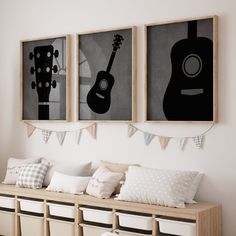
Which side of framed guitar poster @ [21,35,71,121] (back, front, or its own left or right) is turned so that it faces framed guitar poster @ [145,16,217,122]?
left

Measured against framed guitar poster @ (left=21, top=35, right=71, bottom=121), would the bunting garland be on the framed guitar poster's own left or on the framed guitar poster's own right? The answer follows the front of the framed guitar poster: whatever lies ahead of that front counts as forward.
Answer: on the framed guitar poster's own left

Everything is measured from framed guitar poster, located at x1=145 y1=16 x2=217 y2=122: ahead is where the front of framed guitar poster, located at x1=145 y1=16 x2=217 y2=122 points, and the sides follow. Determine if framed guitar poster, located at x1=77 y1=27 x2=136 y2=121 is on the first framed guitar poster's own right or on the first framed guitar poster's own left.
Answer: on the first framed guitar poster's own right

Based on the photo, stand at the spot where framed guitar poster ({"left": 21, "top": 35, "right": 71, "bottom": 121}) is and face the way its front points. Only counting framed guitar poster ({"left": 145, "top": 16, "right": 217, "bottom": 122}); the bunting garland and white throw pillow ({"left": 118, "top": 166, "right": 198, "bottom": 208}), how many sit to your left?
3

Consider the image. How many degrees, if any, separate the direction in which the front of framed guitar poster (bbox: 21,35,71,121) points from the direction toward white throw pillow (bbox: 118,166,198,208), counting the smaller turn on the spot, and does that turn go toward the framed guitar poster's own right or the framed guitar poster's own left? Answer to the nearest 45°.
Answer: approximately 90° to the framed guitar poster's own left

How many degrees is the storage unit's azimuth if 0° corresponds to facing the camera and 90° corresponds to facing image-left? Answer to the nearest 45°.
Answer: approximately 45°

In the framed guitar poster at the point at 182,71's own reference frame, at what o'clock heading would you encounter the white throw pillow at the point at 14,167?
The white throw pillow is roughly at 2 o'clock from the framed guitar poster.
